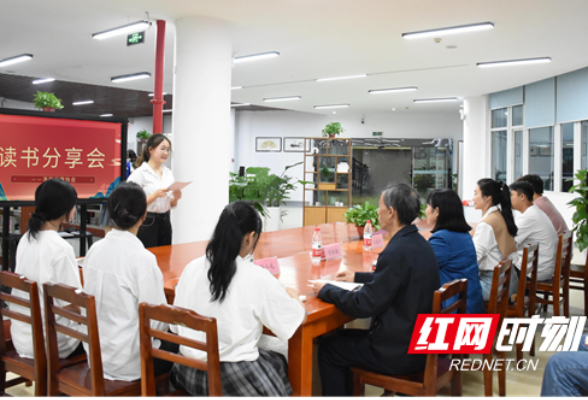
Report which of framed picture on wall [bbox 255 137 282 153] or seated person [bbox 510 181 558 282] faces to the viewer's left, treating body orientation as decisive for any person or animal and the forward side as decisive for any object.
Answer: the seated person

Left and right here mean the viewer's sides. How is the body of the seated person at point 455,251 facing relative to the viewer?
facing away from the viewer and to the left of the viewer

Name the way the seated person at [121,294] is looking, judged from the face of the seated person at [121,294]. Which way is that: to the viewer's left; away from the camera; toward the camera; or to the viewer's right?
away from the camera

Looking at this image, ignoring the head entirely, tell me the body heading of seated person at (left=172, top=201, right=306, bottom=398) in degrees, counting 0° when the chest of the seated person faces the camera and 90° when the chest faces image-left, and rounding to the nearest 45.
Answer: approximately 225°

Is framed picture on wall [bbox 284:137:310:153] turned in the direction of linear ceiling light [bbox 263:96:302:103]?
yes

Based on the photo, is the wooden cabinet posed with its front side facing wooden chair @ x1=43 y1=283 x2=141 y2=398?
yes

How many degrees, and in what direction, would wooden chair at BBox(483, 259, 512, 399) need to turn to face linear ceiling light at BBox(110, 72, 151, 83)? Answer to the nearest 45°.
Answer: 0° — it already faces it

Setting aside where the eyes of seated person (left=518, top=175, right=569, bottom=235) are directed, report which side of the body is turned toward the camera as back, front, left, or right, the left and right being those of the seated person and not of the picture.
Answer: left

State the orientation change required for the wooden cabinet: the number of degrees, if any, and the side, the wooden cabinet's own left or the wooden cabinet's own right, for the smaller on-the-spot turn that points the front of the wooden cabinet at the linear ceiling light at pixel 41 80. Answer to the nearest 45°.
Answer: approximately 90° to the wooden cabinet's own right

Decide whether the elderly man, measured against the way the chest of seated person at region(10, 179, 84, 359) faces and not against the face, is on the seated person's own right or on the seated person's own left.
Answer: on the seated person's own right

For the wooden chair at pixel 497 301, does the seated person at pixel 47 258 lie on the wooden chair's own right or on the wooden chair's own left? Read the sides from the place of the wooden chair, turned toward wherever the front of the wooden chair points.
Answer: on the wooden chair's own left
